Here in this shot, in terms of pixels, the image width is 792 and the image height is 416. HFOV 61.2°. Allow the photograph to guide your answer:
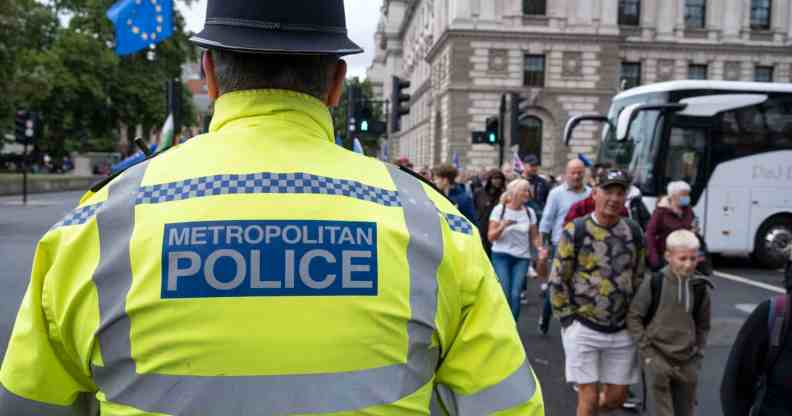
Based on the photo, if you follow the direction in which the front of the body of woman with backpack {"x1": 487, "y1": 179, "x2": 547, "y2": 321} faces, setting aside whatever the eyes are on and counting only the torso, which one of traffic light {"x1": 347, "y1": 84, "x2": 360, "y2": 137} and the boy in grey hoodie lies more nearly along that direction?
the boy in grey hoodie

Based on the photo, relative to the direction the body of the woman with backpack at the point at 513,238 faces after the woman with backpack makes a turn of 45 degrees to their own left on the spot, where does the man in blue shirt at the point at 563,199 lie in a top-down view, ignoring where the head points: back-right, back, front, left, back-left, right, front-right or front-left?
left

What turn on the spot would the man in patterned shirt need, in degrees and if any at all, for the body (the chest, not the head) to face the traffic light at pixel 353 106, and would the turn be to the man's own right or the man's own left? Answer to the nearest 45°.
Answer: approximately 135° to the man's own right

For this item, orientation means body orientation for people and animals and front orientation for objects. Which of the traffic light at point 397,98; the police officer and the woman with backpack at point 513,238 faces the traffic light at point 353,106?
the police officer

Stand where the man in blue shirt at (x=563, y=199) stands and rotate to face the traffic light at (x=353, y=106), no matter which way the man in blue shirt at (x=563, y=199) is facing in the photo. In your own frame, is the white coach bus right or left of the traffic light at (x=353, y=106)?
right

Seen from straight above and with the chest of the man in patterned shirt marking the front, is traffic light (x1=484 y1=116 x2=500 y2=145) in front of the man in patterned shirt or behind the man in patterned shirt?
behind

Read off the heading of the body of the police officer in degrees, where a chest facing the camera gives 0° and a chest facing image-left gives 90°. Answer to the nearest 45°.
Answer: approximately 180°

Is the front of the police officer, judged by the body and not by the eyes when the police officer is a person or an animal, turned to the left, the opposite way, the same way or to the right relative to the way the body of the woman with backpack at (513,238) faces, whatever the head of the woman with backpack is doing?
the opposite way
